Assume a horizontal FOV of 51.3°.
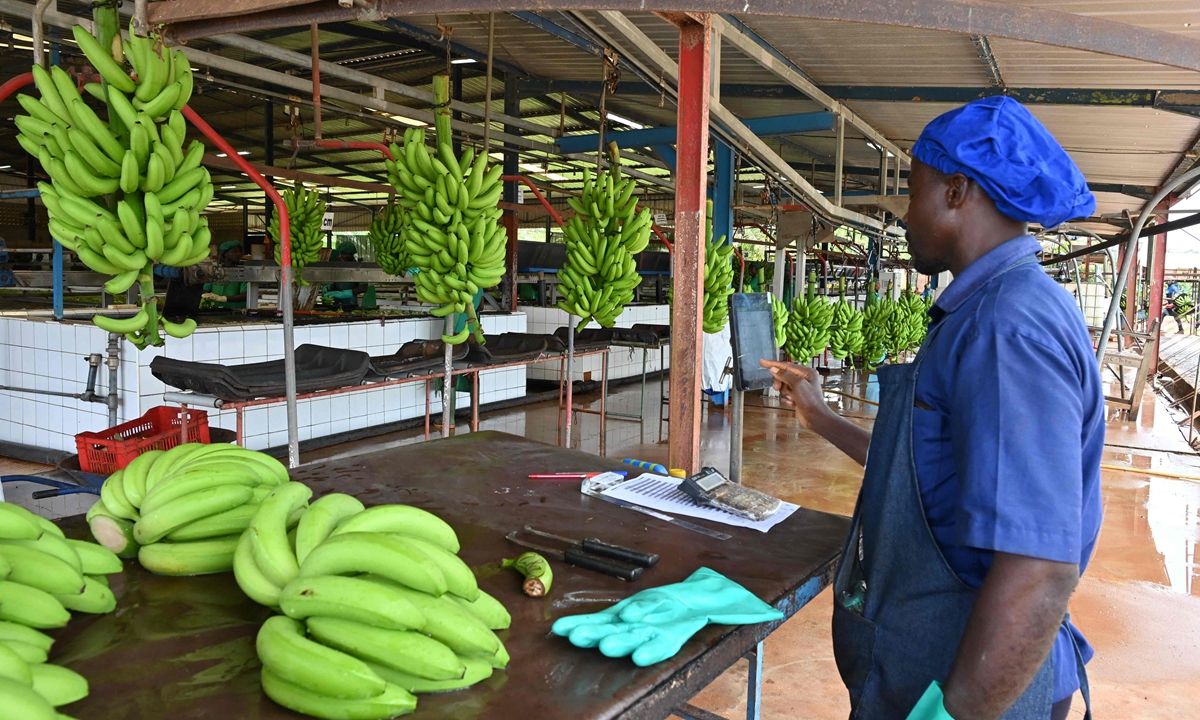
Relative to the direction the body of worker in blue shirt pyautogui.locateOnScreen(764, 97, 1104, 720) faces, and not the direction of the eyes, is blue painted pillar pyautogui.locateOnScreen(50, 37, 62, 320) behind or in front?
in front

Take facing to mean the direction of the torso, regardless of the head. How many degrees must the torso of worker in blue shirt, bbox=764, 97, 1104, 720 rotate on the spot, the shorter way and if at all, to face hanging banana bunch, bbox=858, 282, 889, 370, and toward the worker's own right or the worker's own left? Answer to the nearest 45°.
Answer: approximately 90° to the worker's own right

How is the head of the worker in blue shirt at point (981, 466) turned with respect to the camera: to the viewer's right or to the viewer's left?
to the viewer's left

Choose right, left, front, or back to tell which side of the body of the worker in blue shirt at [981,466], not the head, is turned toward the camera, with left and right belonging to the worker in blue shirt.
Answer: left

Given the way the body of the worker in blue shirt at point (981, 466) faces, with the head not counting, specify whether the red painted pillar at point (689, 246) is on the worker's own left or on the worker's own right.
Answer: on the worker's own right

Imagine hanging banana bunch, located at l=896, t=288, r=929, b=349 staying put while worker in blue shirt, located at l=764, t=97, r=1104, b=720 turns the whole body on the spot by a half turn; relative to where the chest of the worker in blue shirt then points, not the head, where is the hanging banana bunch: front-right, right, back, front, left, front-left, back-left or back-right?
left

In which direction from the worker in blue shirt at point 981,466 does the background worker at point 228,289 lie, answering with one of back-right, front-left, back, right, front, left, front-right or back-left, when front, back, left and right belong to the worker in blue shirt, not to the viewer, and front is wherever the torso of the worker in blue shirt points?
front-right

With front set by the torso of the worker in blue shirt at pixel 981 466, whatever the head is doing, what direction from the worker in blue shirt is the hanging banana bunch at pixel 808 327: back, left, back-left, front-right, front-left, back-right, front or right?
right
